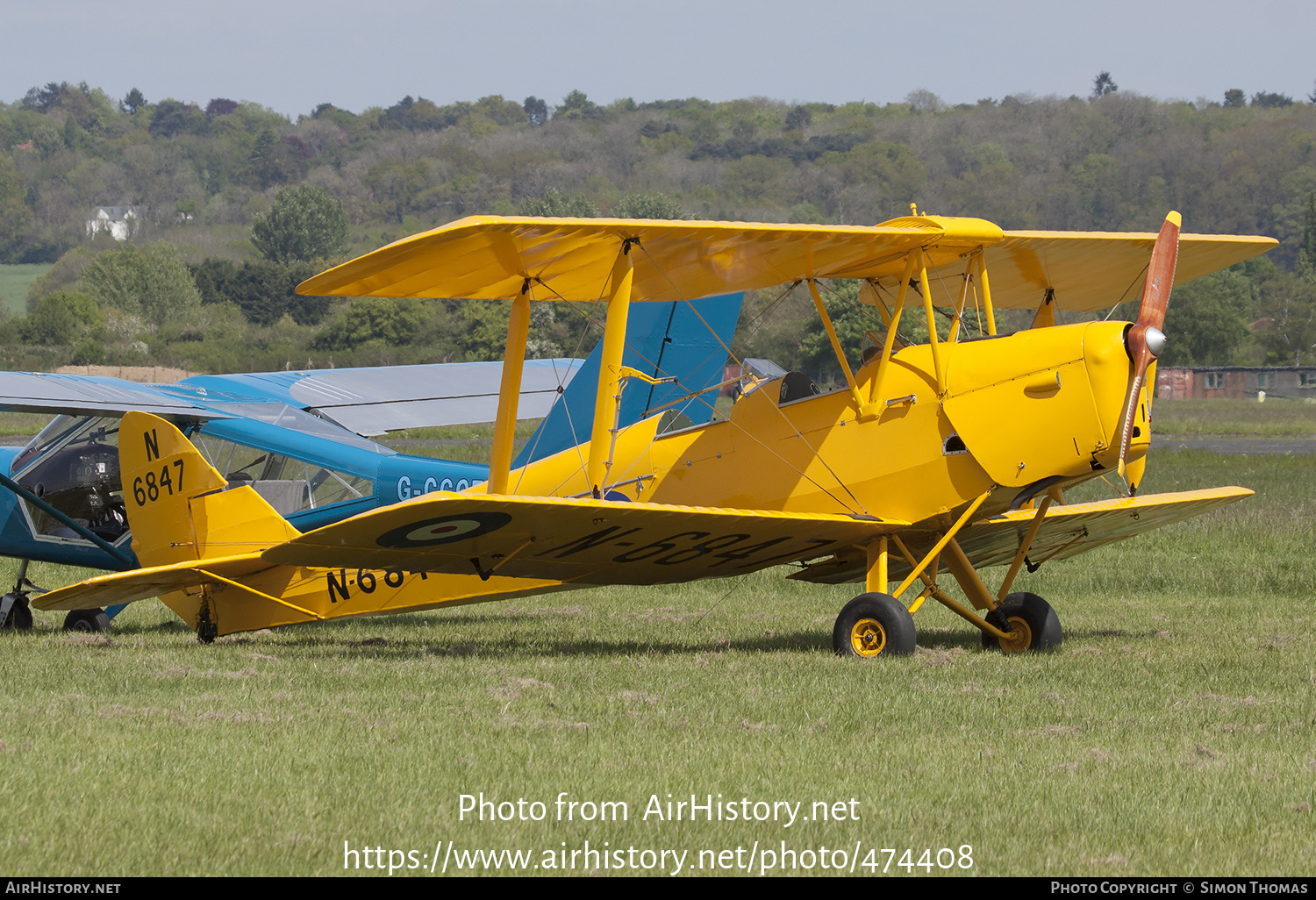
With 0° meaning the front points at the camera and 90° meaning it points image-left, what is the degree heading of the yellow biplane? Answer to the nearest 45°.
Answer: approximately 315°

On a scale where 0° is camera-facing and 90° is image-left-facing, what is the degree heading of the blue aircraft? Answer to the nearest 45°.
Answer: approximately 135°

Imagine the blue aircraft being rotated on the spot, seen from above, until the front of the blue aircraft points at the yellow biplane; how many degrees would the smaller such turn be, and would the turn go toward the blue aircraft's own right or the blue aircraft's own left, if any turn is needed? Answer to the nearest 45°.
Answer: approximately 180°

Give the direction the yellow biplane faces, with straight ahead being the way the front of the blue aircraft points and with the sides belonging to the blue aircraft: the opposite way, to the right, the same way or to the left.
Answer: the opposite way

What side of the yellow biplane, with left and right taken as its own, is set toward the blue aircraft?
back
